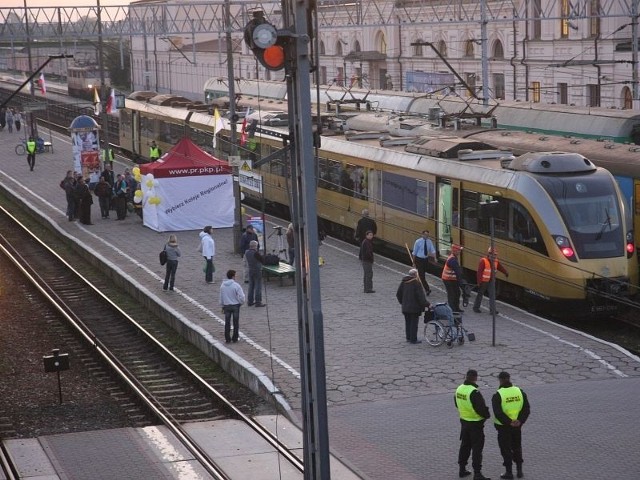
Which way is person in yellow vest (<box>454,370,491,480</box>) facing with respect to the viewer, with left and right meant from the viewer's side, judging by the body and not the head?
facing away from the viewer and to the right of the viewer

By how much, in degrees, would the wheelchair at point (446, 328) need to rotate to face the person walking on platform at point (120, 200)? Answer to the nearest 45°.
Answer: approximately 135° to its left

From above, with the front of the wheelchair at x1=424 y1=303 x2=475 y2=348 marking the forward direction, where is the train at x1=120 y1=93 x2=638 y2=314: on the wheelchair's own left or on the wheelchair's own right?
on the wheelchair's own left

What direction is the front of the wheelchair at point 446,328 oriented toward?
to the viewer's right

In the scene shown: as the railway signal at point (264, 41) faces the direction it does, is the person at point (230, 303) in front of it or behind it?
behind

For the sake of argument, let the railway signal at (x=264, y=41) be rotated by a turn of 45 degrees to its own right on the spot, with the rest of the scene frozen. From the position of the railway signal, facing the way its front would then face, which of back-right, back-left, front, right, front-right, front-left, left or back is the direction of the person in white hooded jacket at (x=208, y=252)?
back-right

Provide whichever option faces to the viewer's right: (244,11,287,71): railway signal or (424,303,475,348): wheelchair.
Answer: the wheelchair

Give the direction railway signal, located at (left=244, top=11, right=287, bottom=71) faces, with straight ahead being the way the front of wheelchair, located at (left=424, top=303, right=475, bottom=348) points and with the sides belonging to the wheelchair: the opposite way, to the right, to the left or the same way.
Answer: to the right
